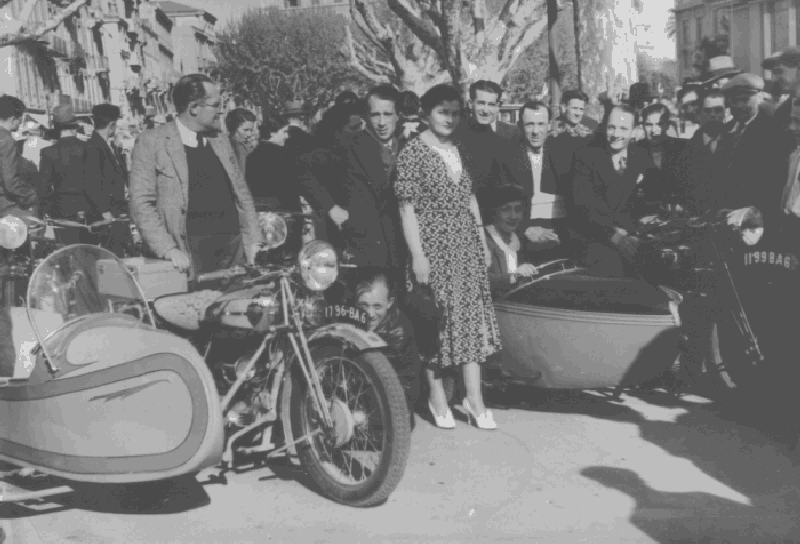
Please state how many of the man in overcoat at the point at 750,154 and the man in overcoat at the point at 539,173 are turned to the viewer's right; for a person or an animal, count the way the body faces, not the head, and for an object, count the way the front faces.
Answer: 0

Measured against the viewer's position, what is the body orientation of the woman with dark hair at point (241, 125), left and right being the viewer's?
facing the viewer and to the right of the viewer

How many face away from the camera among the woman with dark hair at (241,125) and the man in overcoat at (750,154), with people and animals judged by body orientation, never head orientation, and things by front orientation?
0

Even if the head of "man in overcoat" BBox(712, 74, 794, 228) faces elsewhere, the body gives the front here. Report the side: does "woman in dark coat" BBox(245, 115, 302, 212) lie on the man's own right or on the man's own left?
on the man's own right

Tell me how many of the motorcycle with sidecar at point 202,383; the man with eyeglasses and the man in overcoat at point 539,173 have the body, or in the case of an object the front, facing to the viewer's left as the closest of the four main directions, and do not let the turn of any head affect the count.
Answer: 0

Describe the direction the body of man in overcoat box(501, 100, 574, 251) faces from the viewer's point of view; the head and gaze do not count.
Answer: toward the camera

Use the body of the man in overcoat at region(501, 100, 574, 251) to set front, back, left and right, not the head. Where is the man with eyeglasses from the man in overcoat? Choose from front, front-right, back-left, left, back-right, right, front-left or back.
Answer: front-right

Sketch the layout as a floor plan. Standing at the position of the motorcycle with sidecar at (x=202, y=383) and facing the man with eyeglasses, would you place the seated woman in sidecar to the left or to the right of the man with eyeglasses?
right

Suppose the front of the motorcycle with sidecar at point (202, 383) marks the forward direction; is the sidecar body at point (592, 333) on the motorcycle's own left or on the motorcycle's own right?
on the motorcycle's own left

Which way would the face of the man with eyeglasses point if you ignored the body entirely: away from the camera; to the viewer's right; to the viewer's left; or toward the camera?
to the viewer's right

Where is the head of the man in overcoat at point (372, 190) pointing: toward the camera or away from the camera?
toward the camera
